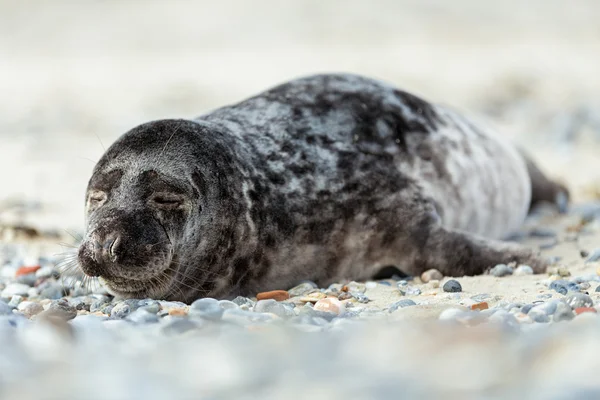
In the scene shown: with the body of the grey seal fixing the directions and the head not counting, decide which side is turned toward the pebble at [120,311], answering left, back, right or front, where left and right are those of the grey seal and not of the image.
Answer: front

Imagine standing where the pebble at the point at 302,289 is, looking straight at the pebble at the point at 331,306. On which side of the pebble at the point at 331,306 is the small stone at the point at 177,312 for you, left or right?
right

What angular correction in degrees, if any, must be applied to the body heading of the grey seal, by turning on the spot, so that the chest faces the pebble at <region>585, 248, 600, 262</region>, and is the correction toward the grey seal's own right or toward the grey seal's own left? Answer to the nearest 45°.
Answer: approximately 135° to the grey seal's own left

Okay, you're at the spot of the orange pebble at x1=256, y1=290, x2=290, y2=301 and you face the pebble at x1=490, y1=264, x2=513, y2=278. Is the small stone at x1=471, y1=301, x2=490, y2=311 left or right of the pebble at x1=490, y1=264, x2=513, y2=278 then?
right

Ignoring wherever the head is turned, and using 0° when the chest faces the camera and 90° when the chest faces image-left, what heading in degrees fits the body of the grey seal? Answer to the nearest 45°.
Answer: approximately 45°

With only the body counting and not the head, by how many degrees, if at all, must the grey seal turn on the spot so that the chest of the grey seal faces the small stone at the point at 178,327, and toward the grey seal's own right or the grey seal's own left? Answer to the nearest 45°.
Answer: approximately 45° to the grey seal's own left

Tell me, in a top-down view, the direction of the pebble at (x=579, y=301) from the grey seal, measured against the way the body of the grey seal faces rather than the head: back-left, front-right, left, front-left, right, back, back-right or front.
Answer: left

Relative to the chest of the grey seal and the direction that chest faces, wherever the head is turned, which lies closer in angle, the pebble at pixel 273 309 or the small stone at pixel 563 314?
the pebble

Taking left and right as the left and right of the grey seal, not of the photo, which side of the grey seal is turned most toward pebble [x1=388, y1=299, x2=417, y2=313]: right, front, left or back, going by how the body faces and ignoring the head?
left

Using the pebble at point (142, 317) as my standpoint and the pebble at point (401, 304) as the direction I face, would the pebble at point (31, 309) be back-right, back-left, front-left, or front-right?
back-left

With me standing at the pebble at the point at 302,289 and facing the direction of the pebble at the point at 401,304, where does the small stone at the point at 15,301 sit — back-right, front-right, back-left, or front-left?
back-right

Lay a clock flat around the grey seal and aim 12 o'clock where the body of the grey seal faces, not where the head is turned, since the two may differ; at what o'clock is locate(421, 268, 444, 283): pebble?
The pebble is roughly at 8 o'clock from the grey seal.
